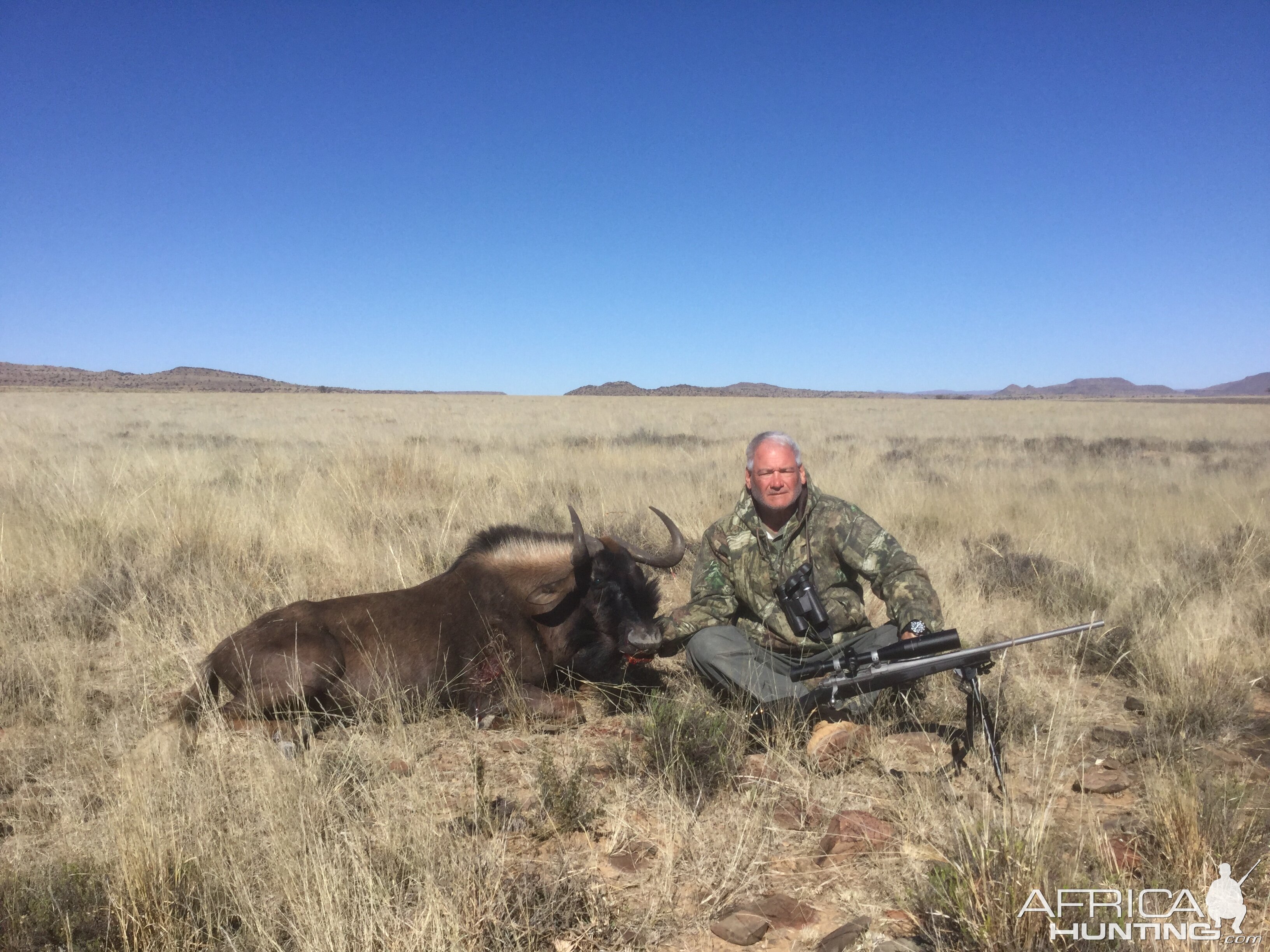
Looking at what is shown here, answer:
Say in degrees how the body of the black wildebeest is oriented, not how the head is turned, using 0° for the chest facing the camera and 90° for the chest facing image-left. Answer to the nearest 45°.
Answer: approximately 270°

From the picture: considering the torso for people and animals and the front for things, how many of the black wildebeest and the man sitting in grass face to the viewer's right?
1

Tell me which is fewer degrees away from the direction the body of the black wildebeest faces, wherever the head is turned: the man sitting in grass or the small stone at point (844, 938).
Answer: the man sitting in grass

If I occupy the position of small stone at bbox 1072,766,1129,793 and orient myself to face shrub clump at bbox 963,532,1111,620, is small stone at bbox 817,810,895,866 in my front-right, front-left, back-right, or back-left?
back-left

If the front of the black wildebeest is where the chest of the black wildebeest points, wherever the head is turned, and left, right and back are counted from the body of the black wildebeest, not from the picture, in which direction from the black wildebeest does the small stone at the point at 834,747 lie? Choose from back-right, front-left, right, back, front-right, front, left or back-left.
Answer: front-right

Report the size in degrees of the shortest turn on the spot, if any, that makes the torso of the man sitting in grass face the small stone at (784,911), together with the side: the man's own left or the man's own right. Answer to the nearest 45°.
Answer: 0° — they already face it

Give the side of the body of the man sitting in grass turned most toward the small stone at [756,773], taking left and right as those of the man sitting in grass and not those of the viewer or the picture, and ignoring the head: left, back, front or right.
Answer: front

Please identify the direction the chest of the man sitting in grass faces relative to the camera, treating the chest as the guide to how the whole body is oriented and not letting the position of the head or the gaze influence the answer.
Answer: toward the camera
